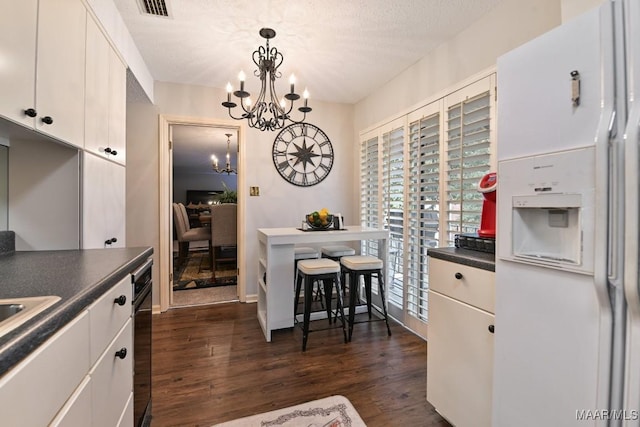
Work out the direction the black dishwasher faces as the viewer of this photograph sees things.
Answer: facing to the right of the viewer

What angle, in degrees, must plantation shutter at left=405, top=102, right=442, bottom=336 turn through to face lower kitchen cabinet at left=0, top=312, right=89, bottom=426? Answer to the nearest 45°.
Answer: approximately 45° to its left

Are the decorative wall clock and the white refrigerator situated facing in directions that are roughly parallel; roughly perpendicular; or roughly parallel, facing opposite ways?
roughly perpendicular

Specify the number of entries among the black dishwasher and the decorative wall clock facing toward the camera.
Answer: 1

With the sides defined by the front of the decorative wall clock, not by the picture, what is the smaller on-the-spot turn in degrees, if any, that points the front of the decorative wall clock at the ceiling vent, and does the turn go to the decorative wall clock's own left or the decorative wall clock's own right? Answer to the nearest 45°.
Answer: approximately 45° to the decorative wall clock's own right

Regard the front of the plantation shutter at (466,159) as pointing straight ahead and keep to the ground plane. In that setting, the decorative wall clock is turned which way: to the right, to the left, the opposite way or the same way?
to the left

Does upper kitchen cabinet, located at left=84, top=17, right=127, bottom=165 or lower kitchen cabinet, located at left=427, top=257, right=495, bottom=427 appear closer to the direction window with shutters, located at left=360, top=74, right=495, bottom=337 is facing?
the upper kitchen cabinet
